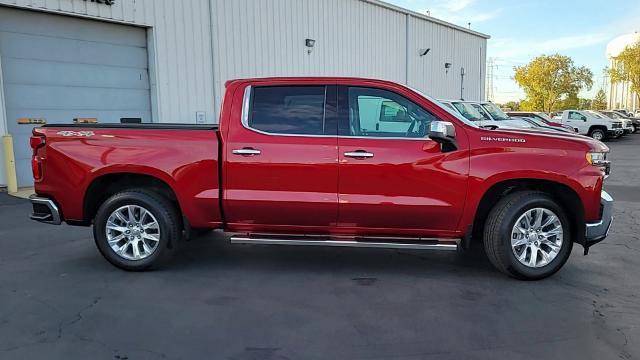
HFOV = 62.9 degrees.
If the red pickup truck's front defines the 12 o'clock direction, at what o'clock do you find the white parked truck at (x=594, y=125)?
The white parked truck is roughly at 10 o'clock from the red pickup truck.

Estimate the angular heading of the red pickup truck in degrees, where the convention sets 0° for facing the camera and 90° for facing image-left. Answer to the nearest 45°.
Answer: approximately 270°

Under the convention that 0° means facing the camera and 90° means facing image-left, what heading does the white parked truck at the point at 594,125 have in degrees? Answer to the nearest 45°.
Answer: approximately 315°

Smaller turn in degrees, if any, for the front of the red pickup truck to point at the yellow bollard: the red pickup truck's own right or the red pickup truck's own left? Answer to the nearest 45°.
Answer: approximately 135° to the red pickup truck's own left

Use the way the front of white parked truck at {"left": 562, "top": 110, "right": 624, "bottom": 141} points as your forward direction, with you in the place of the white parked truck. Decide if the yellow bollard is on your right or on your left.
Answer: on your right

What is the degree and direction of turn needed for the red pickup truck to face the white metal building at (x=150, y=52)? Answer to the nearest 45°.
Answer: approximately 135° to its left

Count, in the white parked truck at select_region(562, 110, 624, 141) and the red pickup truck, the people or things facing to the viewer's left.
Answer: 0
